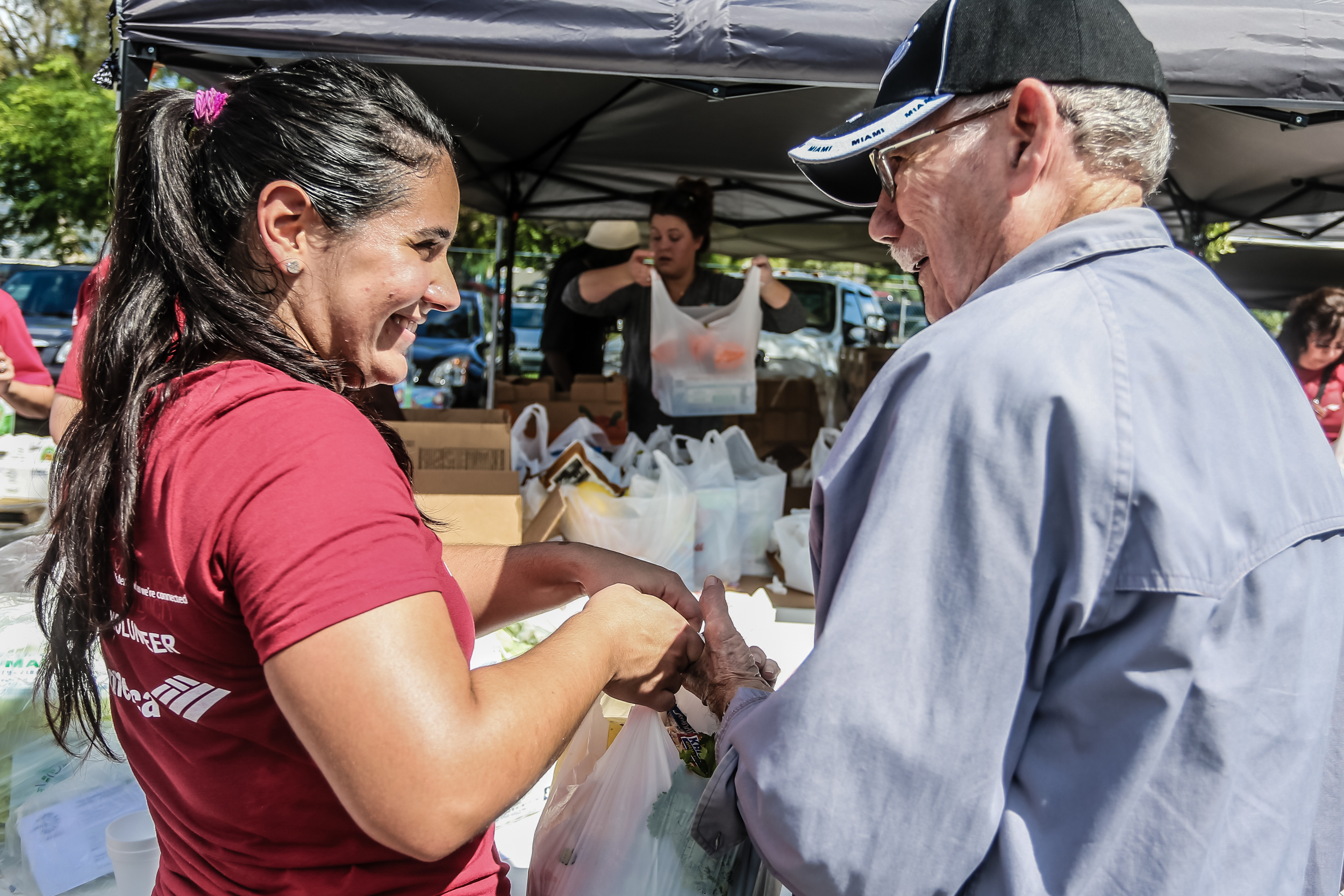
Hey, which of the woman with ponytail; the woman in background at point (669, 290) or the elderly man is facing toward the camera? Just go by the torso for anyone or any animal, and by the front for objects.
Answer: the woman in background

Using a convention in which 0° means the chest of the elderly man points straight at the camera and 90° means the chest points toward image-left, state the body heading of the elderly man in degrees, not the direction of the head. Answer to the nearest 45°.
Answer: approximately 135°

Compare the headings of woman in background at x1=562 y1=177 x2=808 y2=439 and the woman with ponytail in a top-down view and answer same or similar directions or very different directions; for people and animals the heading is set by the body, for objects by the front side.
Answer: very different directions

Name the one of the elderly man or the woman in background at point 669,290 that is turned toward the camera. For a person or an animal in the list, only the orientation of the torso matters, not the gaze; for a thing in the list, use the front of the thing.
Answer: the woman in background

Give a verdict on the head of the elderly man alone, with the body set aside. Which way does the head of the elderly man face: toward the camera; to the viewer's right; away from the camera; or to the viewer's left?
to the viewer's left

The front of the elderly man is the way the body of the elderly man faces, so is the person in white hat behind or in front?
in front

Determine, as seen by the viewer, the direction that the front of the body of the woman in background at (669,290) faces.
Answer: toward the camera

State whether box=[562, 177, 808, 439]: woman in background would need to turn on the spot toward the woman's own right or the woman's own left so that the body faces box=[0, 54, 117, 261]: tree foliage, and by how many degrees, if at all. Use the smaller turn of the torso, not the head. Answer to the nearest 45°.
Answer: approximately 135° to the woman's own right

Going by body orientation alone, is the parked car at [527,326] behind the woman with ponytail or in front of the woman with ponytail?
in front

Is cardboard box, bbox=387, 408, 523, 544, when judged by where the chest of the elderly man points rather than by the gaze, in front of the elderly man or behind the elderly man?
in front

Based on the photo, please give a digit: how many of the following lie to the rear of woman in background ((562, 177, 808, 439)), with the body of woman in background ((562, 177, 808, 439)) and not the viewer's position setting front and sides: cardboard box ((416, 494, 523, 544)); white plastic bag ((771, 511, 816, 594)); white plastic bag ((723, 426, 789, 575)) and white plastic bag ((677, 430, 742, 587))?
0

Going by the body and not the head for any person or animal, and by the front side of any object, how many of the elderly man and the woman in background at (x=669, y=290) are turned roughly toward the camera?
1

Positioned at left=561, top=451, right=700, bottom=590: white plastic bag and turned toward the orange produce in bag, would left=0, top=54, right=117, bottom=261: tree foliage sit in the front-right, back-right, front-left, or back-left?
front-left

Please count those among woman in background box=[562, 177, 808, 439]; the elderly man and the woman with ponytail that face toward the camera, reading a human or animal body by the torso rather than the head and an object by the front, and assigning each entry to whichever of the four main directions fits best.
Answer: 1
